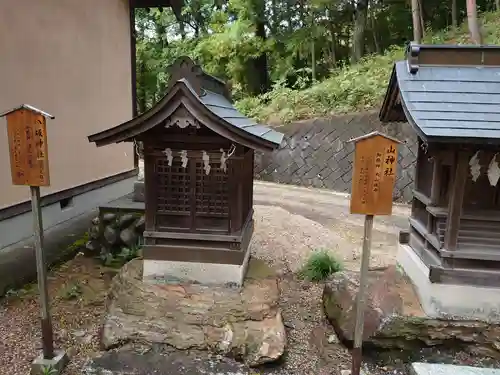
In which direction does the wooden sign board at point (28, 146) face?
toward the camera

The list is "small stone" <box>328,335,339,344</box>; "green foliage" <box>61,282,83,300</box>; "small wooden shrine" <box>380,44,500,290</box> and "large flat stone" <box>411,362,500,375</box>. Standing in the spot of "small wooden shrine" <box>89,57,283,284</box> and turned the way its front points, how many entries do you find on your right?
1

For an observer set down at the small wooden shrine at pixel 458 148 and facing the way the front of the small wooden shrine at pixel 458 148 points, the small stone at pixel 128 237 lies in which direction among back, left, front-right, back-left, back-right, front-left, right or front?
right

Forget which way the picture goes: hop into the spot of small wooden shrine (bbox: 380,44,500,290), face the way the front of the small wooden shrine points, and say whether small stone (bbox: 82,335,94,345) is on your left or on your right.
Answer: on your right

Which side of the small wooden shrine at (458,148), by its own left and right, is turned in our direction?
front

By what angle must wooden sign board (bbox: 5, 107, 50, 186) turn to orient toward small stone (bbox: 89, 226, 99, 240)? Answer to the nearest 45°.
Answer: approximately 180°

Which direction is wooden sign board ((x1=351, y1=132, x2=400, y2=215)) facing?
toward the camera

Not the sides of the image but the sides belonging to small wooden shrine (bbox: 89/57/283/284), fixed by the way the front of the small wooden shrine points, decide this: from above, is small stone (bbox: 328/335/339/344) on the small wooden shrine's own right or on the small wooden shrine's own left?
on the small wooden shrine's own left

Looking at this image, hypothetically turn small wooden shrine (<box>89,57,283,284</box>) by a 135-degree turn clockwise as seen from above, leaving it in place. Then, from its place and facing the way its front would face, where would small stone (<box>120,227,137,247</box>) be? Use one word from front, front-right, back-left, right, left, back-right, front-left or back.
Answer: front

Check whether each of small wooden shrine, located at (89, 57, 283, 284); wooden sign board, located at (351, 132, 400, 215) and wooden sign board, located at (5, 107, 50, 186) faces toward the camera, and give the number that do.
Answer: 3

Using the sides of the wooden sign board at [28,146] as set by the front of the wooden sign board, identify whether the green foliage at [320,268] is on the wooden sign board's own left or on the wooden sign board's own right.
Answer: on the wooden sign board's own left

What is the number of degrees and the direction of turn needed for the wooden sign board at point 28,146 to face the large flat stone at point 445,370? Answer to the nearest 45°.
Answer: approximately 45° to its left

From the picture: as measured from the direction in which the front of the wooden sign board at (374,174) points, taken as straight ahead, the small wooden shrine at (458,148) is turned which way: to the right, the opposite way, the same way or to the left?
the same way

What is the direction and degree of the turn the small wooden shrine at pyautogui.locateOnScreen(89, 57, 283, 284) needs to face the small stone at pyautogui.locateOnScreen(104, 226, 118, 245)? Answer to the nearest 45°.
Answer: approximately 135° to its right

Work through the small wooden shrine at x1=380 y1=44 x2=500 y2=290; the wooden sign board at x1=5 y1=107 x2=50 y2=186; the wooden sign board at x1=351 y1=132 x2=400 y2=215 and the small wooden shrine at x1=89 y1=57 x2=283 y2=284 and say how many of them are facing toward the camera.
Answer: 4
